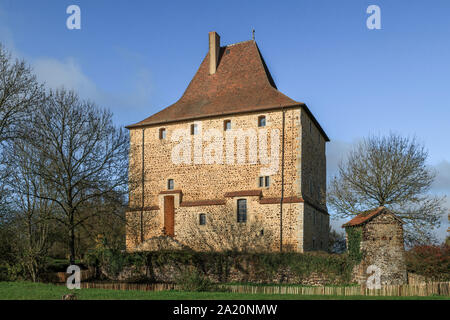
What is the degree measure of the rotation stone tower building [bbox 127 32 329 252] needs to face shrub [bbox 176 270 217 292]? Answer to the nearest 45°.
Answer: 0° — it already faces it

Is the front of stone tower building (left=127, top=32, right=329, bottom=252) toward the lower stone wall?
yes

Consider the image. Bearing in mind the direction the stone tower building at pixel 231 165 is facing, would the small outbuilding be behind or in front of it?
in front

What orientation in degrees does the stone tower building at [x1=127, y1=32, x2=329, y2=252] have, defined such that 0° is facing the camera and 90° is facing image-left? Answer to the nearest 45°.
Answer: approximately 0°

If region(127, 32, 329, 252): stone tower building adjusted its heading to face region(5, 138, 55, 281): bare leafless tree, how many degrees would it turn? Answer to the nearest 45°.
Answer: approximately 45° to its right
